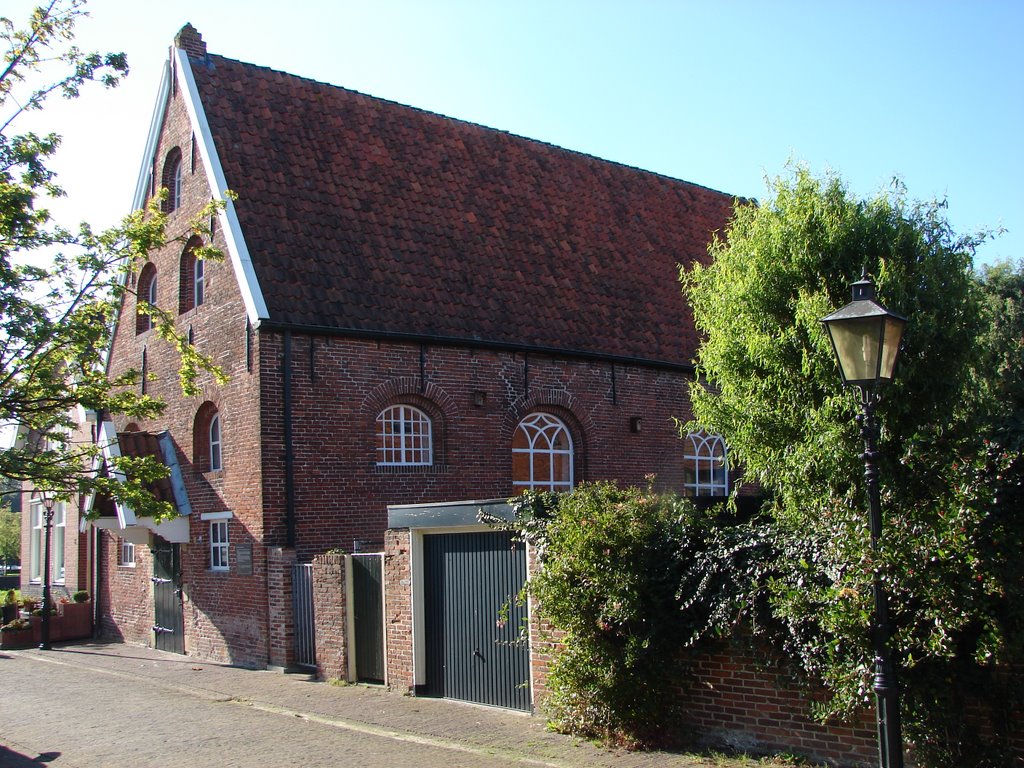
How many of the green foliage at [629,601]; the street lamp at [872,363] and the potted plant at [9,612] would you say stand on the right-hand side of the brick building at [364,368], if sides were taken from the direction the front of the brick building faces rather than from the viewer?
1

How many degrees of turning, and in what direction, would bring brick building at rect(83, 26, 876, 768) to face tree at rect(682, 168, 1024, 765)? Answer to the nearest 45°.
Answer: approximately 90° to its left

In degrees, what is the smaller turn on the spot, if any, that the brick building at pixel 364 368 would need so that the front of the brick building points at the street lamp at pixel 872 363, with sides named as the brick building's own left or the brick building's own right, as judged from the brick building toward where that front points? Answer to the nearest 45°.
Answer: approximately 45° to the brick building's own left

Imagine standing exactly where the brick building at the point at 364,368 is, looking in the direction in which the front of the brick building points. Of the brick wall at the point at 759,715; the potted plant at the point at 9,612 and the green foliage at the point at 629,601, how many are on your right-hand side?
1

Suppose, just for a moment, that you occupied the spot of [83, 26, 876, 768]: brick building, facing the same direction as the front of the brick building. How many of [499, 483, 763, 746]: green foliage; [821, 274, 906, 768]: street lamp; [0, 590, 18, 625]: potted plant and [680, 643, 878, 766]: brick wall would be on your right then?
1

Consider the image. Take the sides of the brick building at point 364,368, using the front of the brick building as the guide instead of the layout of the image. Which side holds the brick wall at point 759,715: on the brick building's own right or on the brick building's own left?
on the brick building's own left

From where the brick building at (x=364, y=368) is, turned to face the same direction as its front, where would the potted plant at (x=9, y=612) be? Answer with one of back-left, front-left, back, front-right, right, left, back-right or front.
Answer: right

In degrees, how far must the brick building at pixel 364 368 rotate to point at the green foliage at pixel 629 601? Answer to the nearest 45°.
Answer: approximately 45° to its left
